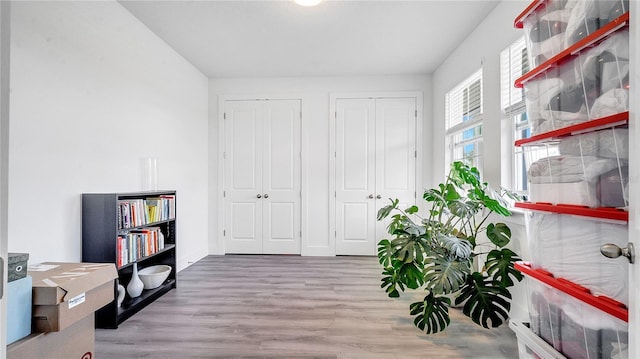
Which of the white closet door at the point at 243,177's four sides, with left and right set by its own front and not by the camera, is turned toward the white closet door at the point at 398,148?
left

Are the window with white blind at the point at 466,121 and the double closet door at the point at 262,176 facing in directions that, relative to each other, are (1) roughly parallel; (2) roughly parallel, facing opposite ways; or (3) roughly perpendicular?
roughly perpendicular

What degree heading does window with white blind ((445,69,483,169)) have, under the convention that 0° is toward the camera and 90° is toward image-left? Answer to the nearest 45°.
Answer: approximately 45°

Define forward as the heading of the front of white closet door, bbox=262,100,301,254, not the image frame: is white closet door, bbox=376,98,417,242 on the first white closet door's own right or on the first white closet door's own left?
on the first white closet door's own left

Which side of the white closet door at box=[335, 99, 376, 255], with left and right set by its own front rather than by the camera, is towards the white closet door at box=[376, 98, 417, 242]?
left

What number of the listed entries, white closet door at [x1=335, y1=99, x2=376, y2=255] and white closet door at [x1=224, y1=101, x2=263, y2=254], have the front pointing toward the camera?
2

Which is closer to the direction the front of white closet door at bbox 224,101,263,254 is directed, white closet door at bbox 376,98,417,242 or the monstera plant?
the monstera plant

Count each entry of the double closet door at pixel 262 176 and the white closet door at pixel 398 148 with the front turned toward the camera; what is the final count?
2

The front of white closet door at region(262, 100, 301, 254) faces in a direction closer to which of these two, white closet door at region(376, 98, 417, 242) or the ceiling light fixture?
the ceiling light fixture

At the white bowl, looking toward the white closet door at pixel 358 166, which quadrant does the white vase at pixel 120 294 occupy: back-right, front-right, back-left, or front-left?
back-right
